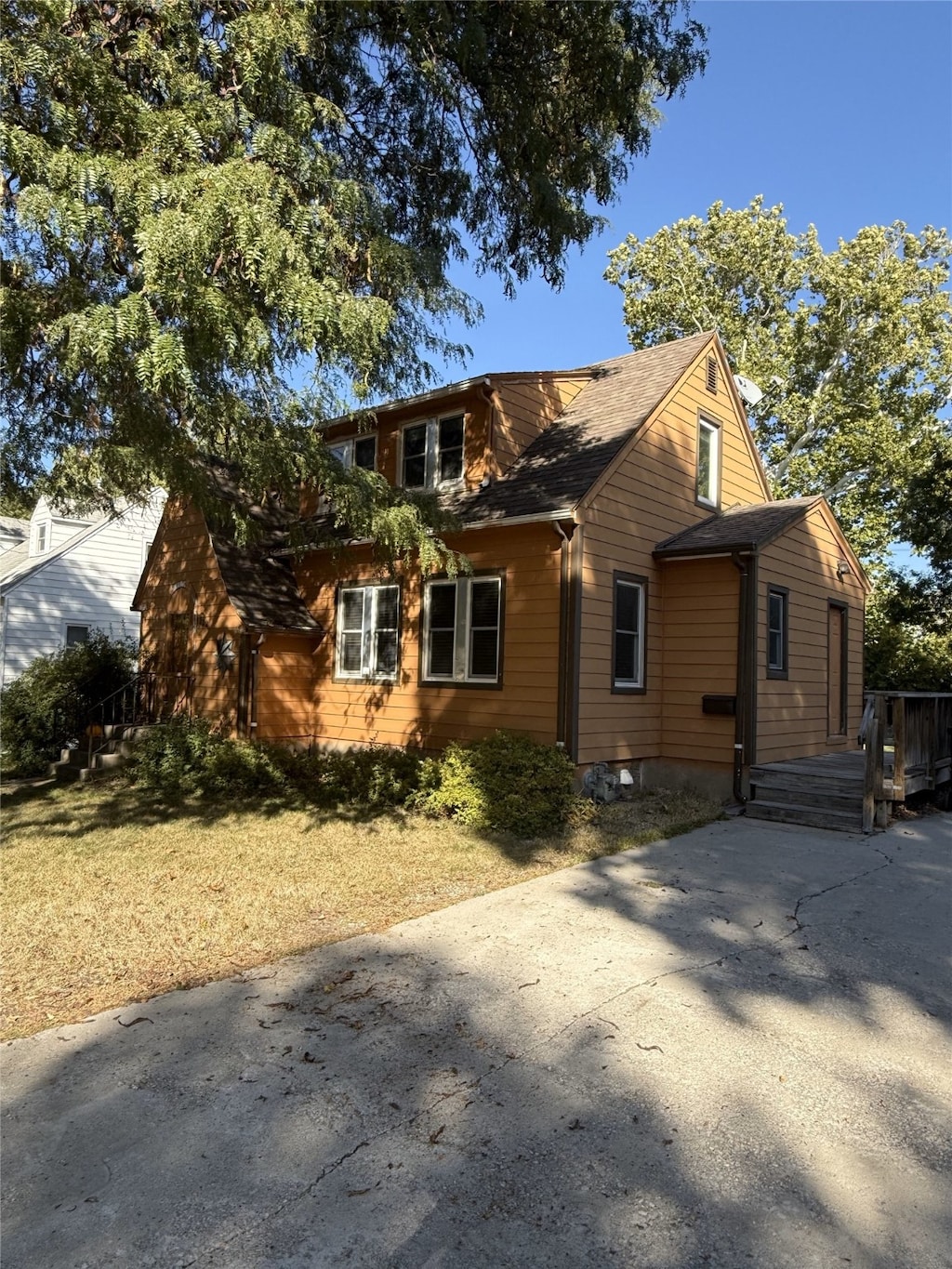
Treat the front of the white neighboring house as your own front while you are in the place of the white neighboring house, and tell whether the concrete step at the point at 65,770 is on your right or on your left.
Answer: on your left

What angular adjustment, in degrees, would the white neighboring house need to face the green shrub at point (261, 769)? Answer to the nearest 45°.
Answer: approximately 45° to its left

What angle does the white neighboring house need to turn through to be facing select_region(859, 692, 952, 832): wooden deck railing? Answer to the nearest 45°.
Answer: approximately 90° to its left

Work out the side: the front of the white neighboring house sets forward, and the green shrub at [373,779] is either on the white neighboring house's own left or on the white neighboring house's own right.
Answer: on the white neighboring house's own left

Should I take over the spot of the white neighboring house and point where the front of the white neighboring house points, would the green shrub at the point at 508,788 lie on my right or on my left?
on my left

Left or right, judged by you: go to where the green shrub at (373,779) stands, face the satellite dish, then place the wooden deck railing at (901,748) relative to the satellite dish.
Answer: right

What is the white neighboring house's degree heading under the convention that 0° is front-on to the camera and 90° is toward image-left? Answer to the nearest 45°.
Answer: approximately 45°

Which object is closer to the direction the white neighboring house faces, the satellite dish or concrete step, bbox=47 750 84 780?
the concrete step
